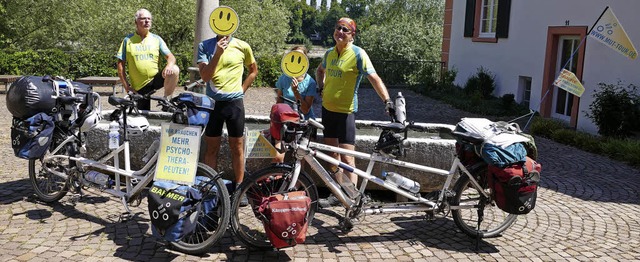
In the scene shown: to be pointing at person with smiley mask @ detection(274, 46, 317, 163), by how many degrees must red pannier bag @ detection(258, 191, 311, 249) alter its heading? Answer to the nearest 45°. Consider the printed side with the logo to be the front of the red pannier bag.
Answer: approximately 180°

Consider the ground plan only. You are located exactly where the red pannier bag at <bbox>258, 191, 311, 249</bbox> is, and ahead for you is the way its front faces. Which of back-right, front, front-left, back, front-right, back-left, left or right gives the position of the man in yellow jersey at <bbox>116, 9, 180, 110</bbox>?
back-right

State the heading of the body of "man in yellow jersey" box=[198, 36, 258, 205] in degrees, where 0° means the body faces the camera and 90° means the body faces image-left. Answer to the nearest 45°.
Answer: approximately 0°

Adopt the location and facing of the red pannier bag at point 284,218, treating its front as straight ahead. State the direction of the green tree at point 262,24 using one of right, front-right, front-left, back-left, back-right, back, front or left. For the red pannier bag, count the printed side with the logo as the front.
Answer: back

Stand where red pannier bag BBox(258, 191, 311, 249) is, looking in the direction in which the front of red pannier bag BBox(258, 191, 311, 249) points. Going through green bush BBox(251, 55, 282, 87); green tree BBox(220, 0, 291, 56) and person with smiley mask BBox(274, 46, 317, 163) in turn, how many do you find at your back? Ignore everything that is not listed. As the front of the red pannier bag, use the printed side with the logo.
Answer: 3

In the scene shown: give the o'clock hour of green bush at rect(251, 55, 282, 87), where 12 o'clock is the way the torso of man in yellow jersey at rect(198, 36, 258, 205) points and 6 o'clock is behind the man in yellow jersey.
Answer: The green bush is roughly at 6 o'clock from the man in yellow jersey.

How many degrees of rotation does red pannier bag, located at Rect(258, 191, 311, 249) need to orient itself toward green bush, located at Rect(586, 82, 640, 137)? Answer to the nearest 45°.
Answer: approximately 135° to its left

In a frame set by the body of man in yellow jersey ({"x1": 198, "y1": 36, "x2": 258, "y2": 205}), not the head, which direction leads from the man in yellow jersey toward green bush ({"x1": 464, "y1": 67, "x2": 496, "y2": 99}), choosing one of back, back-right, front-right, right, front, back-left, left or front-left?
back-left

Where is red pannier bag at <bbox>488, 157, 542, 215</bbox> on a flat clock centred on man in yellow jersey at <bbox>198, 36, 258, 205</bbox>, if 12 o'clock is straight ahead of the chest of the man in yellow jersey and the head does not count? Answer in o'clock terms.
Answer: The red pannier bag is roughly at 10 o'clock from the man in yellow jersey.

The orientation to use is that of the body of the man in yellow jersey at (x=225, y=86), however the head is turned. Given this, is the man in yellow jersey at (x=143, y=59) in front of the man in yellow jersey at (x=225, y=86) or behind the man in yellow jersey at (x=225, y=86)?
behind

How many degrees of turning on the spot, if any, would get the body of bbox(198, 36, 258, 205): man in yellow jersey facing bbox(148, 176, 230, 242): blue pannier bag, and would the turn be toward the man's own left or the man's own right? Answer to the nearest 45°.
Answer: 0° — they already face it

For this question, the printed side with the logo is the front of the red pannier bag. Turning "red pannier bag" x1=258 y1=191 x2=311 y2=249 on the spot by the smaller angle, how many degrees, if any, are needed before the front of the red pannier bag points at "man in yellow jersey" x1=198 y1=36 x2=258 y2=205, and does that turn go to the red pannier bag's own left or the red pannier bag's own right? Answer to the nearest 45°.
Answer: approximately 135° to the red pannier bag's own right
